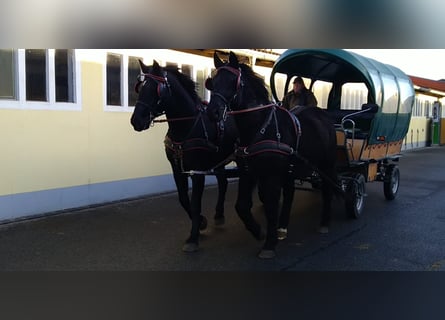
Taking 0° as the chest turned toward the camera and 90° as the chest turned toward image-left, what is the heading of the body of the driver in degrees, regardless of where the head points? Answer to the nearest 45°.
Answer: approximately 45°

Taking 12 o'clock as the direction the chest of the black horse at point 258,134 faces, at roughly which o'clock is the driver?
The driver is roughly at 5 o'clock from the black horse.

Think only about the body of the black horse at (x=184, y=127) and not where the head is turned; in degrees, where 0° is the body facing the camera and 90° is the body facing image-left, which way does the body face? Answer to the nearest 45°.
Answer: approximately 45°

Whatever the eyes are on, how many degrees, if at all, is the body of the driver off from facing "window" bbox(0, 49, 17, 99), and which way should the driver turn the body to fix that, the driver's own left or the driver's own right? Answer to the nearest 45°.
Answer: approximately 45° to the driver's own right

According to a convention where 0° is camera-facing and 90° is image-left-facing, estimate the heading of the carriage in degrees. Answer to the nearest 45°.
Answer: approximately 45°

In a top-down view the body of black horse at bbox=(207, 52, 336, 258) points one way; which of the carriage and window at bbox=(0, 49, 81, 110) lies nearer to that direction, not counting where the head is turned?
the window

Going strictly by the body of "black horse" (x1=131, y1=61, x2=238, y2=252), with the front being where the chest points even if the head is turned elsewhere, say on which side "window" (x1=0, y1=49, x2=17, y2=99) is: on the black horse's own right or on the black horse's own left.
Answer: on the black horse's own right

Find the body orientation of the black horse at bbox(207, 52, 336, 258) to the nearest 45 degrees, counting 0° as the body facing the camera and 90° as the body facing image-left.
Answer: approximately 45°

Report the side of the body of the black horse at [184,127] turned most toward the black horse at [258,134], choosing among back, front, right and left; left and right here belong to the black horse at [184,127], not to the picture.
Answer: left

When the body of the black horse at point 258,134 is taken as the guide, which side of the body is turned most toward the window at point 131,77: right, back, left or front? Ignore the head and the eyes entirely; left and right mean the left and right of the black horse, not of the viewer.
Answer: right
